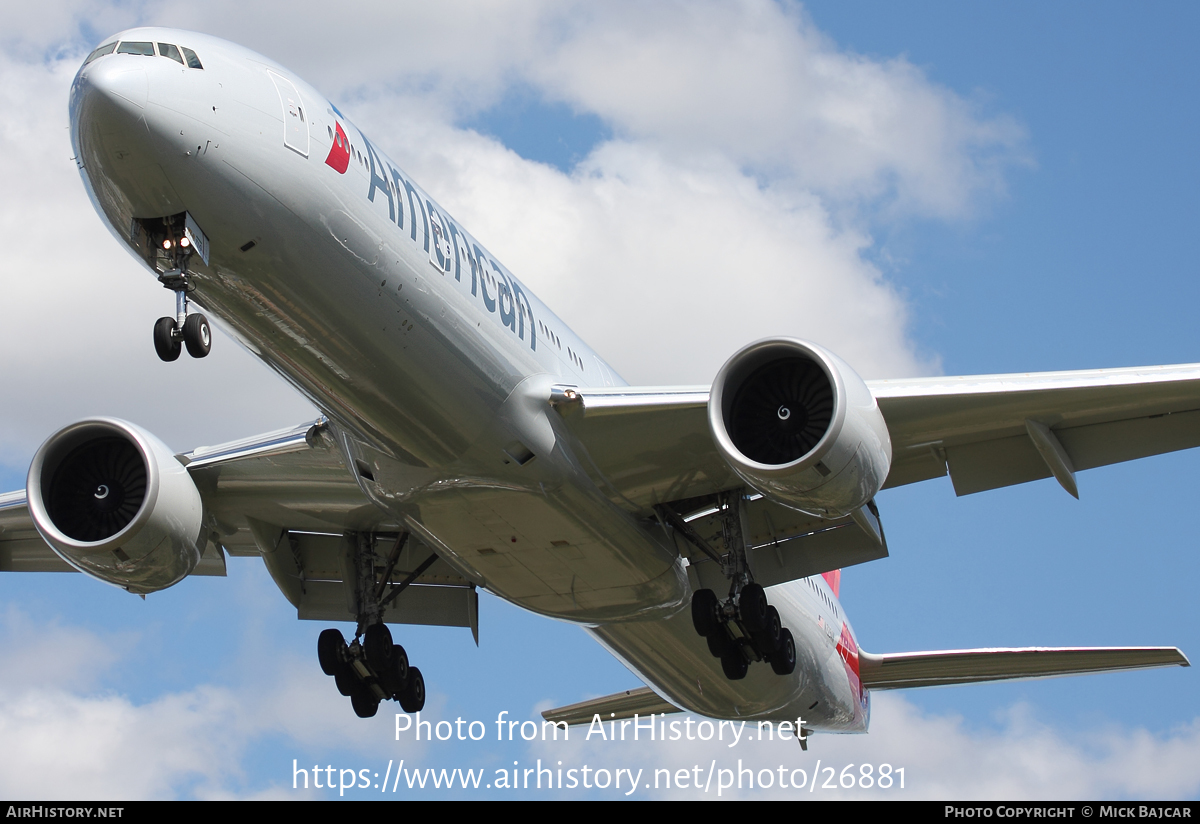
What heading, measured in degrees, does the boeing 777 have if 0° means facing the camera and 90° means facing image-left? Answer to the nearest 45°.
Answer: approximately 45°
